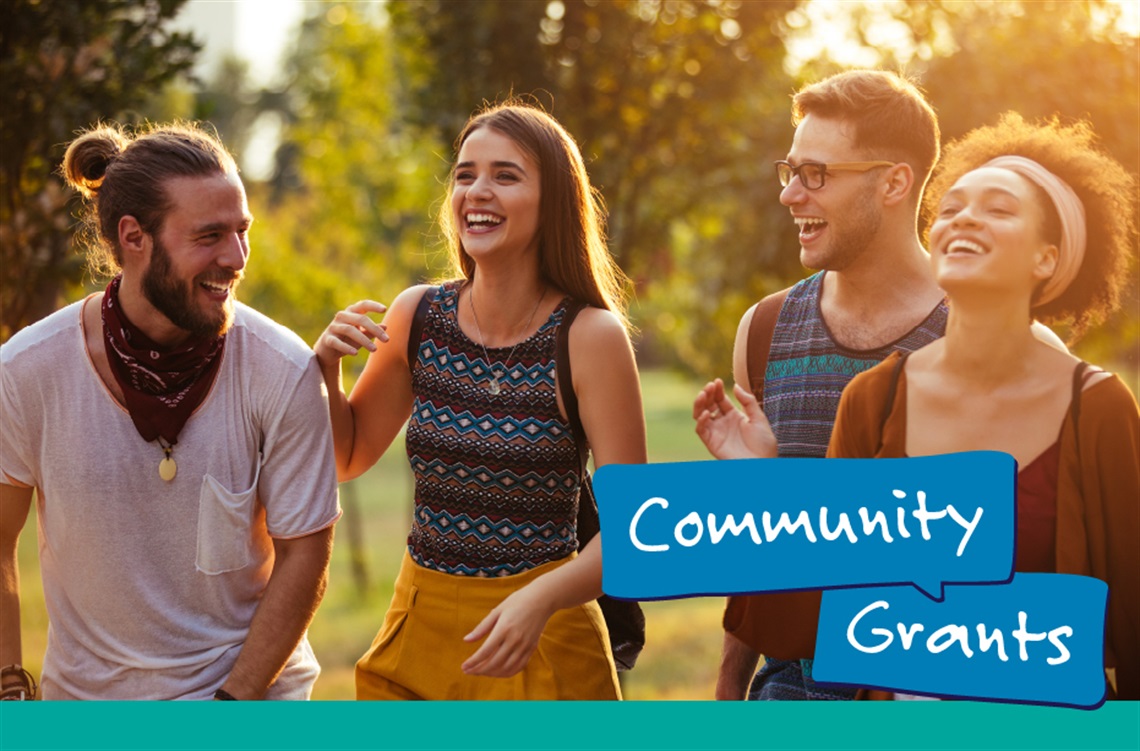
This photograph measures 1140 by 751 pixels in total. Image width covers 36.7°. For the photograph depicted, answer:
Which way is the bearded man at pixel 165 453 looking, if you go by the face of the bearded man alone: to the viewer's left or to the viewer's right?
to the viewer's right

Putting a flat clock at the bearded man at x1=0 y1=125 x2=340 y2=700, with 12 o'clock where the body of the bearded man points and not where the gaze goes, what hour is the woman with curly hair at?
The woman with curly hair is roughly at 10 o'clock from the bearded man.

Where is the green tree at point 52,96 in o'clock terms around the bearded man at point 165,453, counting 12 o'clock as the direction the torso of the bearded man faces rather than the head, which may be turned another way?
The green tree is roughly at 5 o'clock from the bearded man.

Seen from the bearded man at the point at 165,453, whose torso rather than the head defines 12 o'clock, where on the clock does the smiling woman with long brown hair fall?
The smiling woman with long brown hair is roughly at 10 o'clock from the bearded man.

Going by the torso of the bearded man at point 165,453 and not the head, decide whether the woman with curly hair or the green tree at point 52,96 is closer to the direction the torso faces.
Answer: the woman with curly hair

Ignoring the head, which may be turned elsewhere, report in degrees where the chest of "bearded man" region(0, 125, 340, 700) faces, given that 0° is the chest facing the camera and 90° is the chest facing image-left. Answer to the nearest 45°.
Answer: approximately 0°
